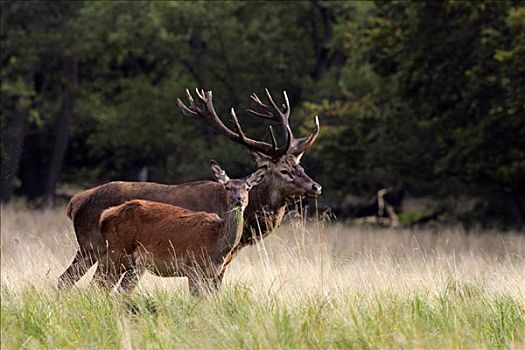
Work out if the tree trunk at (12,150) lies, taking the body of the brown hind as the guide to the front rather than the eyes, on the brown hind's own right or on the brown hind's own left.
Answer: on the brown hind's own left

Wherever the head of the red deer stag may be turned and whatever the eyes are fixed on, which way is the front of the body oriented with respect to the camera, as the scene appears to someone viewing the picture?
to the viewer's right

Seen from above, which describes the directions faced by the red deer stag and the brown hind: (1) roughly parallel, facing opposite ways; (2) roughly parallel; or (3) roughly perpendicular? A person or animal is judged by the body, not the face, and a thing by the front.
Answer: roughly parallel

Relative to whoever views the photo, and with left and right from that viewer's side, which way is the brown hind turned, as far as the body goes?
facing to the right of the viewer

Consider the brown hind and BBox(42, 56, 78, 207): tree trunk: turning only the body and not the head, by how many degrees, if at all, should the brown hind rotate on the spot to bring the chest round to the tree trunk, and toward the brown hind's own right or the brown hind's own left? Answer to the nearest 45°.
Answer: approximately 90° to the brown hind's own left

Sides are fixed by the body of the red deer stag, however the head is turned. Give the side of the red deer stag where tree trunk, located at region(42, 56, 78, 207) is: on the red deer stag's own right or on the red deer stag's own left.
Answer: on the red deer stag's own left

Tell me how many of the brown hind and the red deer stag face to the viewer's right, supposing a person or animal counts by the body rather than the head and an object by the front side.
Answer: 2

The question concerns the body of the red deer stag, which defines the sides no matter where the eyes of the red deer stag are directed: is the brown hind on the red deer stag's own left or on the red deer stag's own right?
on the red deer stag's own right

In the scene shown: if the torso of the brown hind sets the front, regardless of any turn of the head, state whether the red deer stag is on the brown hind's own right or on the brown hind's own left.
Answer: on the brown hind's own left
